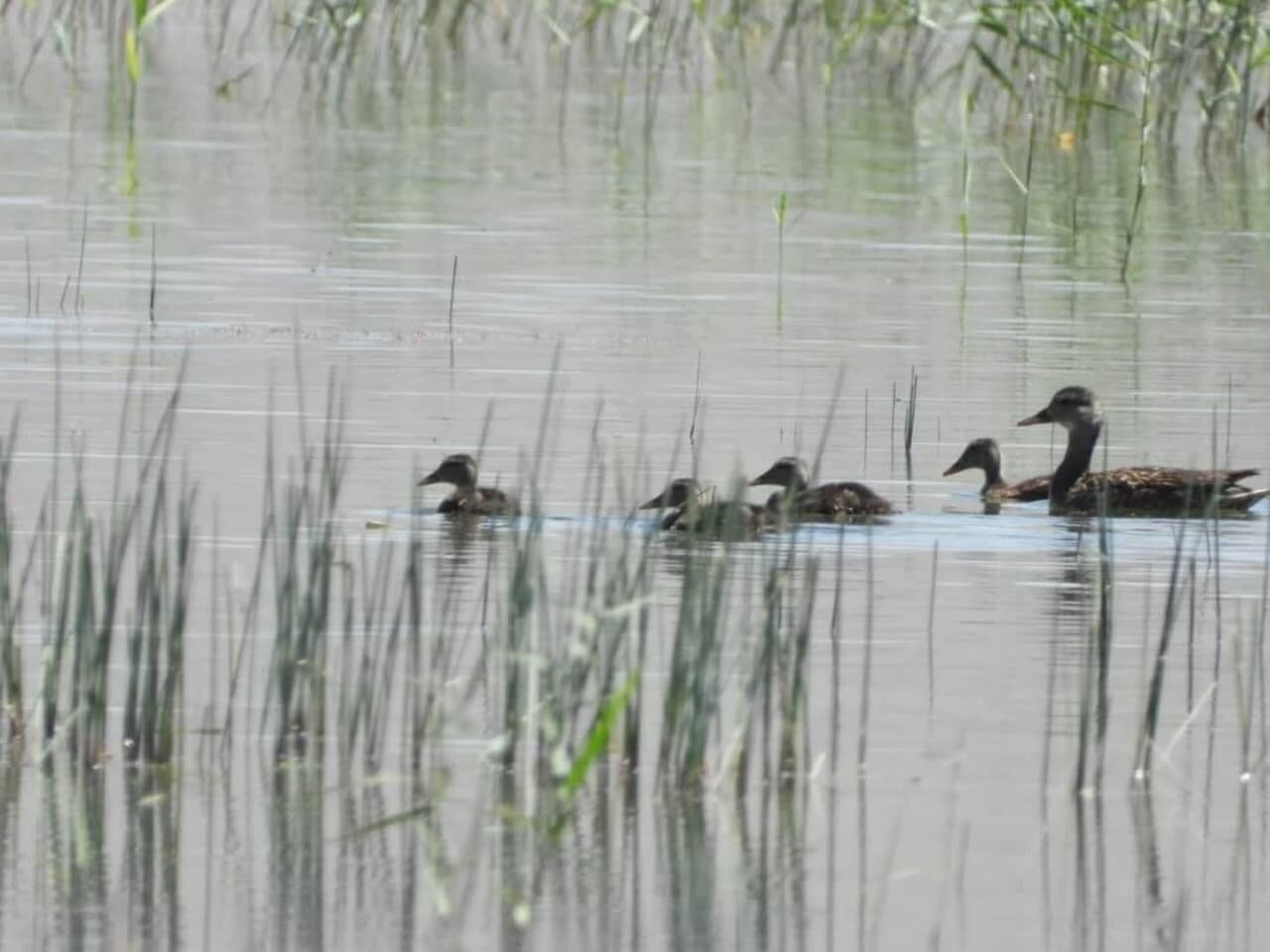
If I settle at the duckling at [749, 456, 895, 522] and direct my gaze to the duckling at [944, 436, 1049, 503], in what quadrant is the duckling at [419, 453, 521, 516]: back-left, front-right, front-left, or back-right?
back-left

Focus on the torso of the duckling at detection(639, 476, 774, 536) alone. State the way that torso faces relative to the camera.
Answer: to the viewer's left

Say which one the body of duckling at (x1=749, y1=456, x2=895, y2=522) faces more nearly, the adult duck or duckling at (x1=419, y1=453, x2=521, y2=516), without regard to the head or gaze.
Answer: the duckling

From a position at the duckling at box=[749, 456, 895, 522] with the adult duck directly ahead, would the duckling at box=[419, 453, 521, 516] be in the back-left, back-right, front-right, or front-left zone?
back-left

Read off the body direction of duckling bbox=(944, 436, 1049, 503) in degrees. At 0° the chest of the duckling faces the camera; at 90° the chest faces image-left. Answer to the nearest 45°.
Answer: approximately 90°

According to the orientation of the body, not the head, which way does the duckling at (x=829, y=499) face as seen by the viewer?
to the viewer's left

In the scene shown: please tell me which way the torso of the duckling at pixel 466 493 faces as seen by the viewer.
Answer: to the viewer's left

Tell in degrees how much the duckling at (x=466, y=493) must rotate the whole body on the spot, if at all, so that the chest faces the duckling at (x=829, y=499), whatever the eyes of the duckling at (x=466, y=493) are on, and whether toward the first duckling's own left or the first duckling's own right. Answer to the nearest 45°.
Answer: approximately 180°

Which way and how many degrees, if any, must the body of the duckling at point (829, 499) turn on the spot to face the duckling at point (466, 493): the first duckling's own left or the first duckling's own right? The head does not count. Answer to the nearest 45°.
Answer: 0° — it already faces it

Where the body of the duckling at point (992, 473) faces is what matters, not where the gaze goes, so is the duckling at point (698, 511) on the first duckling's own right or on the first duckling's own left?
on the first duckling's own left

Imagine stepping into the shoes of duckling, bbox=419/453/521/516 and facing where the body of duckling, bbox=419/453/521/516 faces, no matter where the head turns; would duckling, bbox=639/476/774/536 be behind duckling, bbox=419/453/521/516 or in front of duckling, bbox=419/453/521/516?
behind
